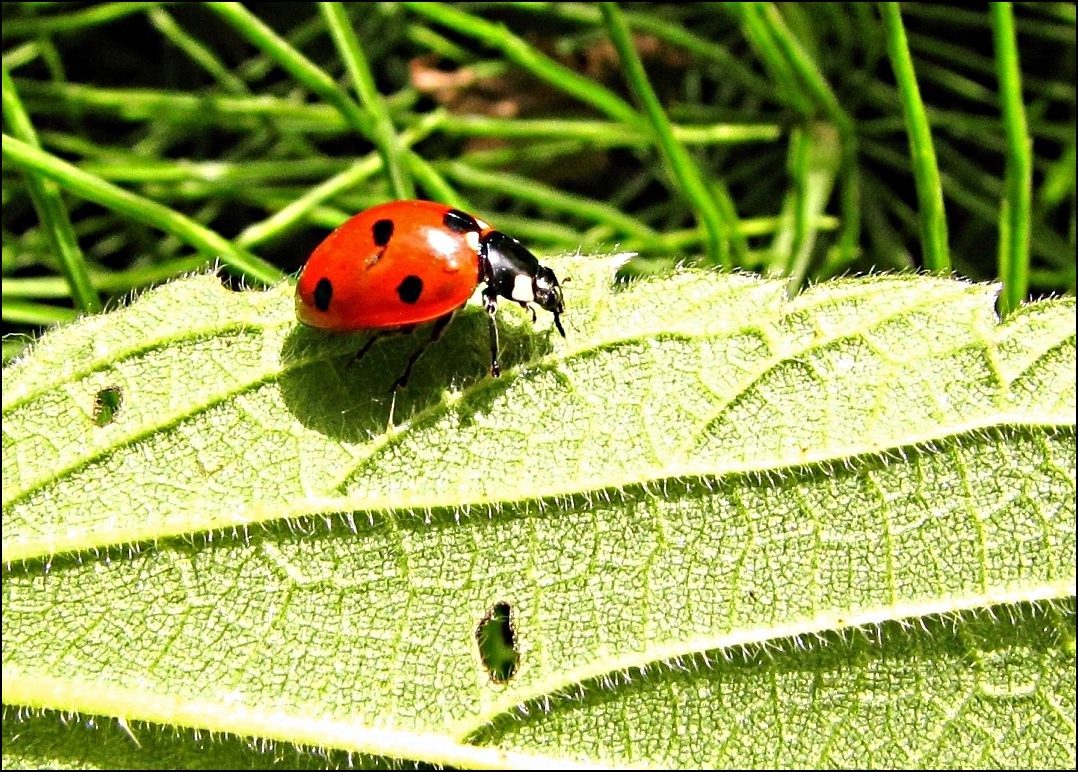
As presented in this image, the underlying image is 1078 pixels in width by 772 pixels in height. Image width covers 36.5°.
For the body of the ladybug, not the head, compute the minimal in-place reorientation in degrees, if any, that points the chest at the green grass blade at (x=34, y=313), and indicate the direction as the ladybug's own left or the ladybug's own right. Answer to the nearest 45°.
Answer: approximately 135° to the ladybug's own left

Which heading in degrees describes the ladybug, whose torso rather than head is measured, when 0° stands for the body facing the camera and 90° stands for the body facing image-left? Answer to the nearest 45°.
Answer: approximately 270°

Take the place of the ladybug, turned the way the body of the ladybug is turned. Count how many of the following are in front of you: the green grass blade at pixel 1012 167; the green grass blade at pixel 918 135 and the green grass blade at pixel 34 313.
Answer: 2

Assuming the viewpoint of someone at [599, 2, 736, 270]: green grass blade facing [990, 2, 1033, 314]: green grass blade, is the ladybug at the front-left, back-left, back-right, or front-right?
back-right

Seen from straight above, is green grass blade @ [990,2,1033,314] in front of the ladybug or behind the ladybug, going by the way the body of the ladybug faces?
in front

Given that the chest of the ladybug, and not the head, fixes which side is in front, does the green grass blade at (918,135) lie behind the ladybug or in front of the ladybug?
in front
